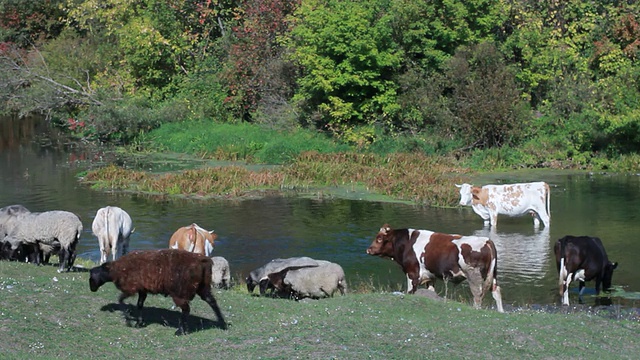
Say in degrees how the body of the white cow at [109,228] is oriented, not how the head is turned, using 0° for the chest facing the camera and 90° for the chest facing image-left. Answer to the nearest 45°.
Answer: approximately 180°

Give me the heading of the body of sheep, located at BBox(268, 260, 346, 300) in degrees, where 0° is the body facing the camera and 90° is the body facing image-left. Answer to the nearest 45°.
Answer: approximately 90°

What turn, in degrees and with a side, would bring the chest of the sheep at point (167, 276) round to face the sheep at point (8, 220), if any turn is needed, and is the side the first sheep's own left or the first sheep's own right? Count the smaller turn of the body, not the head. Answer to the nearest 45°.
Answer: approximately 45° to the first sheep's own right

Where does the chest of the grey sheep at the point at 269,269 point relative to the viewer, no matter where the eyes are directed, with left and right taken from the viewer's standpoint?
facing to the left of the viewer

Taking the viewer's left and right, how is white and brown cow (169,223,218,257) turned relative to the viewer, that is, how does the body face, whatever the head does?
facing away from the viewer

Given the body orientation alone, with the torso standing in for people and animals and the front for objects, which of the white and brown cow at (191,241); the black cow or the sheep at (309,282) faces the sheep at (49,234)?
the sheep at (309,282)

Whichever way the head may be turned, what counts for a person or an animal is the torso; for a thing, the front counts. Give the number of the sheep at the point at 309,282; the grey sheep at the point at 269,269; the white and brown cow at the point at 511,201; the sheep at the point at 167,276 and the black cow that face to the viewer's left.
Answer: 4

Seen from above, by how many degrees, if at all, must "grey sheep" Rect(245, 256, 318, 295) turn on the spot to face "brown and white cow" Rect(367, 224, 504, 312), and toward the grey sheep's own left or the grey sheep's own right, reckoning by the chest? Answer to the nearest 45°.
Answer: approximately 180°

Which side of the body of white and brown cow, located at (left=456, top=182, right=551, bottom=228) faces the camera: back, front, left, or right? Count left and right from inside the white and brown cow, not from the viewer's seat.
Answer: left

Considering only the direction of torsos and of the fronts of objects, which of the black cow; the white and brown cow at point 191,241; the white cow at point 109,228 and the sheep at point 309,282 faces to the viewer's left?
the sheep

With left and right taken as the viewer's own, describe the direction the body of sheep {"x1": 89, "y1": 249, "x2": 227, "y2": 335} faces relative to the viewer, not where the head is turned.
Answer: facing to the left of the viewer
